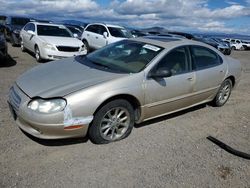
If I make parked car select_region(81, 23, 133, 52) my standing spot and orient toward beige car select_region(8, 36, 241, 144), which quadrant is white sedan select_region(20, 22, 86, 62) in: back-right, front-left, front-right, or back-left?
front-right

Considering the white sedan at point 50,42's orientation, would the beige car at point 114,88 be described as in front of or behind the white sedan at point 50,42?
in front

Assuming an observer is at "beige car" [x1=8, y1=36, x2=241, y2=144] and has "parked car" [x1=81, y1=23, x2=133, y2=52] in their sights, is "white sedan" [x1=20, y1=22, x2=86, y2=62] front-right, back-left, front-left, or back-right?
front-left

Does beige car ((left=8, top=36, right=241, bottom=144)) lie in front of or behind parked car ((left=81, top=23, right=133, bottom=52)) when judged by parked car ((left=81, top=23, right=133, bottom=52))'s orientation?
in front

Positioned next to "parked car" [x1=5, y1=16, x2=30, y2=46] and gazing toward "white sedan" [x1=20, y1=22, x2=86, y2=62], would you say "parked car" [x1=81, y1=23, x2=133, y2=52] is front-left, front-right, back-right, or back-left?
front-left

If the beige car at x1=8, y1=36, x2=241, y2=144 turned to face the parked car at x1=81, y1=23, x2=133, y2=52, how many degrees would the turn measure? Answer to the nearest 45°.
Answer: approximately 135° to its right

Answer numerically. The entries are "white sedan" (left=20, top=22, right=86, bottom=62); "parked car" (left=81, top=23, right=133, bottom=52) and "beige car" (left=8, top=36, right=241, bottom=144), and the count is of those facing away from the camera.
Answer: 0

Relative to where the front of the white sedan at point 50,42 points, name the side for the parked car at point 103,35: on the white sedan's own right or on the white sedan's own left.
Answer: on the white sedan's own left

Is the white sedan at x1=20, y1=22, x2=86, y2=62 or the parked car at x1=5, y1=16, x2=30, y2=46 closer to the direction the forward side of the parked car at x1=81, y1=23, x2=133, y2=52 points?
the white sedan

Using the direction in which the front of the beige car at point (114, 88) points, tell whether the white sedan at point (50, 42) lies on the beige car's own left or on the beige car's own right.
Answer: on the beige car's own right

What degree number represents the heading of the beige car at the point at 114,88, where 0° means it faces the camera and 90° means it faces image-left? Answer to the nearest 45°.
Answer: approximately 45°

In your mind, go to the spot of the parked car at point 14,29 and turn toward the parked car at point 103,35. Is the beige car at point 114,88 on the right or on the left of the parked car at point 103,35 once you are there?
right

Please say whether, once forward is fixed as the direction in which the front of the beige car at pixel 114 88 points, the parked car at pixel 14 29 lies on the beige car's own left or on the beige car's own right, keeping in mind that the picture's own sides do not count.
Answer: on the beige car's own right

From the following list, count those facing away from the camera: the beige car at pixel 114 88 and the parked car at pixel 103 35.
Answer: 0
